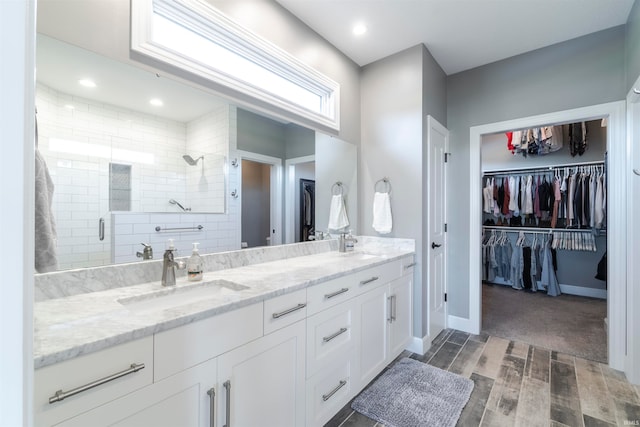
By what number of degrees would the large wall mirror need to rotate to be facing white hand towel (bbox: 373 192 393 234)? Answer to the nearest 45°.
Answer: approximately 45° to its left

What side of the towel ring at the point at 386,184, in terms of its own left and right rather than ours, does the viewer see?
front

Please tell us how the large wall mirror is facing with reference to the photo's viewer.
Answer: facing the viewer and to the right of the viewer

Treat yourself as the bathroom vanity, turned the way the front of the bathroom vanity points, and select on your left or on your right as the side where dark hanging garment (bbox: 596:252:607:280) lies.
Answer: on your left

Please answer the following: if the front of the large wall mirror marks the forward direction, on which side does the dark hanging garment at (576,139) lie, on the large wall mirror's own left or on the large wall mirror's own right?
on the large wall mirror's own left

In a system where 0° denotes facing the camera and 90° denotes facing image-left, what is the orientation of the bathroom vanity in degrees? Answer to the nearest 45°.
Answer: approximately 315°

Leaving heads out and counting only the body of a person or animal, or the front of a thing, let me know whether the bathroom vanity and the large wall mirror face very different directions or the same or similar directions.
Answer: same or similar directions

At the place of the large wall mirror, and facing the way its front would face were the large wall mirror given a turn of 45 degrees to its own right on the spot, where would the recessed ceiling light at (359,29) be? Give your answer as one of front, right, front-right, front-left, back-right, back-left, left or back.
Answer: left

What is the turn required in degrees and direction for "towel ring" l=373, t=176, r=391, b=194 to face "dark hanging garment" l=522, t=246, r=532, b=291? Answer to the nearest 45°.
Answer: approximately 135° to its left

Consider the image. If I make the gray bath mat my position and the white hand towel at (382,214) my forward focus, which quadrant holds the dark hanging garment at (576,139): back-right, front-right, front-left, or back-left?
front-right

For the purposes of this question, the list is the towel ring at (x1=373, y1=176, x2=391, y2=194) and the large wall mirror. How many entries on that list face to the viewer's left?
0
